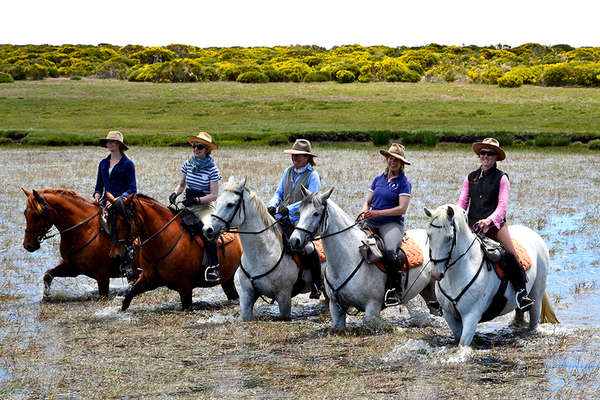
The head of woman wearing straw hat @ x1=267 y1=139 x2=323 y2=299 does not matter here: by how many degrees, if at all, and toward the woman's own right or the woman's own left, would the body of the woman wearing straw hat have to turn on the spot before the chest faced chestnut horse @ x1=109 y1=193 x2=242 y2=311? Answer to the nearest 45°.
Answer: approximately 45° to the woman's own right

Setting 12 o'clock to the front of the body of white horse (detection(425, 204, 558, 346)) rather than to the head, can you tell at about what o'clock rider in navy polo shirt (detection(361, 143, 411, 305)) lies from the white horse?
The rider in navy polo shirt is roughly at 3 o'clock from the white horse.

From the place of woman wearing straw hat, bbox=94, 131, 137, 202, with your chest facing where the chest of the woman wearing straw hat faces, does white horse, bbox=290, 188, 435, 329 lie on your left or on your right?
on your left

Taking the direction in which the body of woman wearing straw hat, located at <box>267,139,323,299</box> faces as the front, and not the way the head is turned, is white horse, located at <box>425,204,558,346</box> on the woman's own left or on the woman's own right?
on the woman's own left

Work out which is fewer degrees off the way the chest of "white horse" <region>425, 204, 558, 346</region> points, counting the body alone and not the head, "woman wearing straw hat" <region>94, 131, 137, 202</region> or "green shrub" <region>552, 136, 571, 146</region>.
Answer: the woman wearing straw hat

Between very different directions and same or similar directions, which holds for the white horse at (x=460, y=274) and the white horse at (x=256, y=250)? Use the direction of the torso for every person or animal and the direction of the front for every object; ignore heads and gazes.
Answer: same or similar directions

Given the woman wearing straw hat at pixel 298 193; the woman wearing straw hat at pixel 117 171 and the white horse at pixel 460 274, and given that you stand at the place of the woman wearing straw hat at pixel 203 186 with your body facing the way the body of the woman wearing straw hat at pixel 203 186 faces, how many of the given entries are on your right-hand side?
1

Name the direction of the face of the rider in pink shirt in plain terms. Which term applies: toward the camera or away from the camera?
toward the camera

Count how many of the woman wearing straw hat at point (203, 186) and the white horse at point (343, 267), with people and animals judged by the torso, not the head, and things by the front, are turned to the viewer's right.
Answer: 0

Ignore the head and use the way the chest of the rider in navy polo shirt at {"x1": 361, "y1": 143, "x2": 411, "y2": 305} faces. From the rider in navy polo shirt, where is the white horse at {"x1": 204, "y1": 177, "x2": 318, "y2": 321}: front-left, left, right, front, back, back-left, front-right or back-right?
front-right

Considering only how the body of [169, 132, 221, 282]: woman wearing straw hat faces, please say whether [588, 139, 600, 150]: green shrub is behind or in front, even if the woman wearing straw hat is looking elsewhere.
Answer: behind

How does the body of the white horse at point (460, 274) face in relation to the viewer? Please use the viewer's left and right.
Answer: facing the viewer and to the left of the viewer

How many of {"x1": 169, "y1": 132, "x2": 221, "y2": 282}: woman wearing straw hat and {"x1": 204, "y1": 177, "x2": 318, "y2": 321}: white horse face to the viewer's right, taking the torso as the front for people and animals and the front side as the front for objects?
0

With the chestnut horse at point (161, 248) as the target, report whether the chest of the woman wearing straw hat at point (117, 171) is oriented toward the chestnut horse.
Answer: no

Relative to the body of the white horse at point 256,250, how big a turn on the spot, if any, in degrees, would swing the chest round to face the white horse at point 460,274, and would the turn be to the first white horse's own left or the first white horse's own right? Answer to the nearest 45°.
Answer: approximately 90° to the first white horse's own left

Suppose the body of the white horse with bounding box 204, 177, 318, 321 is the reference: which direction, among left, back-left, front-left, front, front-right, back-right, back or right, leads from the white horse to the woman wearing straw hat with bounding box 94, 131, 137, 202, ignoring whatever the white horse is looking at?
right

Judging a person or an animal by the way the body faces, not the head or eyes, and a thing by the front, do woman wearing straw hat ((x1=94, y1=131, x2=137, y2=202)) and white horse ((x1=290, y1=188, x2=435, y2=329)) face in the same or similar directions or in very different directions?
same or similar directions

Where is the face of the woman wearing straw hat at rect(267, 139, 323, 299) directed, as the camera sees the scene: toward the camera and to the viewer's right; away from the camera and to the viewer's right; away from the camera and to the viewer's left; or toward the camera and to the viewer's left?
toward the camera and to the viewer's left
